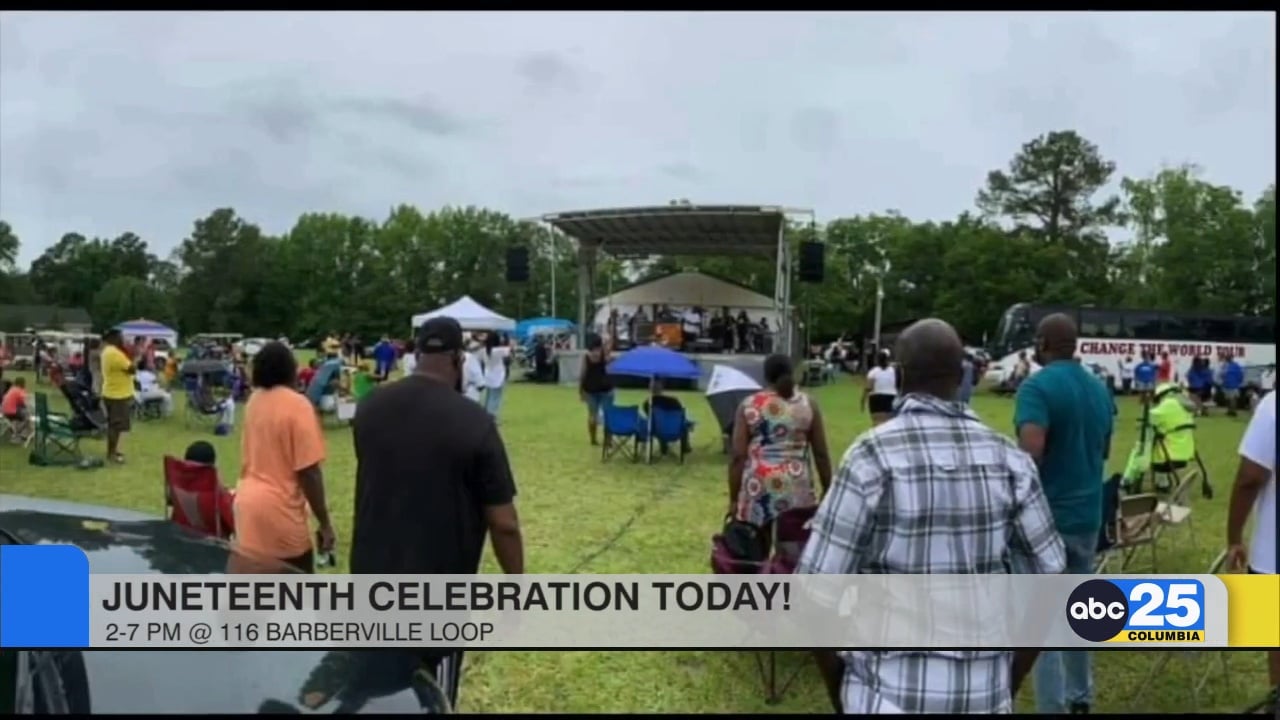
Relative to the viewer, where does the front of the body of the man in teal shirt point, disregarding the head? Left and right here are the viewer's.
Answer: facing away from the viewer and to the left of the viewer

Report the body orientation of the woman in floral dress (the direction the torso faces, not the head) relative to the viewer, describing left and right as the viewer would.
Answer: facing away from the viewer

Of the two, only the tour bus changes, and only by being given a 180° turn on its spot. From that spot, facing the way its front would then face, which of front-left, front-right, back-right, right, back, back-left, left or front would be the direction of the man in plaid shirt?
right

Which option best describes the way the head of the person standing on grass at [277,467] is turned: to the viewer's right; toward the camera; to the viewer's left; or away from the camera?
away from the camera

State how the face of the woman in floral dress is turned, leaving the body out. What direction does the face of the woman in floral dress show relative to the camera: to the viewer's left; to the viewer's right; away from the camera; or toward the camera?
away from the camera

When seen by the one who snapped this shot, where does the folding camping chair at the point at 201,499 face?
facing away from the viewer and to the right of the viewer

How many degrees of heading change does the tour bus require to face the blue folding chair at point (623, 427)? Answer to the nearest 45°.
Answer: approximately 90° to its left

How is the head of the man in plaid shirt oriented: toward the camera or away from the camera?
away from the camera

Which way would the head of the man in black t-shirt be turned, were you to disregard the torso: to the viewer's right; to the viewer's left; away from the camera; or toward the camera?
away from the camera

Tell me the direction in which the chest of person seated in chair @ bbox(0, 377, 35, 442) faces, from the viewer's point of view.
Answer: to the viewer's right

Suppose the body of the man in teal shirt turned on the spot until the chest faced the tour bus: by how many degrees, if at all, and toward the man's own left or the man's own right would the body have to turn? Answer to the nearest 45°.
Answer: approximately 45° to the man's own right

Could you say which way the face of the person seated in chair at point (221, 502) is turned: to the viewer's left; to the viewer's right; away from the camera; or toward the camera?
away from the camera

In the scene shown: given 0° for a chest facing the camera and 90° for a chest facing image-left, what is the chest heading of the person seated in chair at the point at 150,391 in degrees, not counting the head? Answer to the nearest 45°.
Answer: approximately 270°
